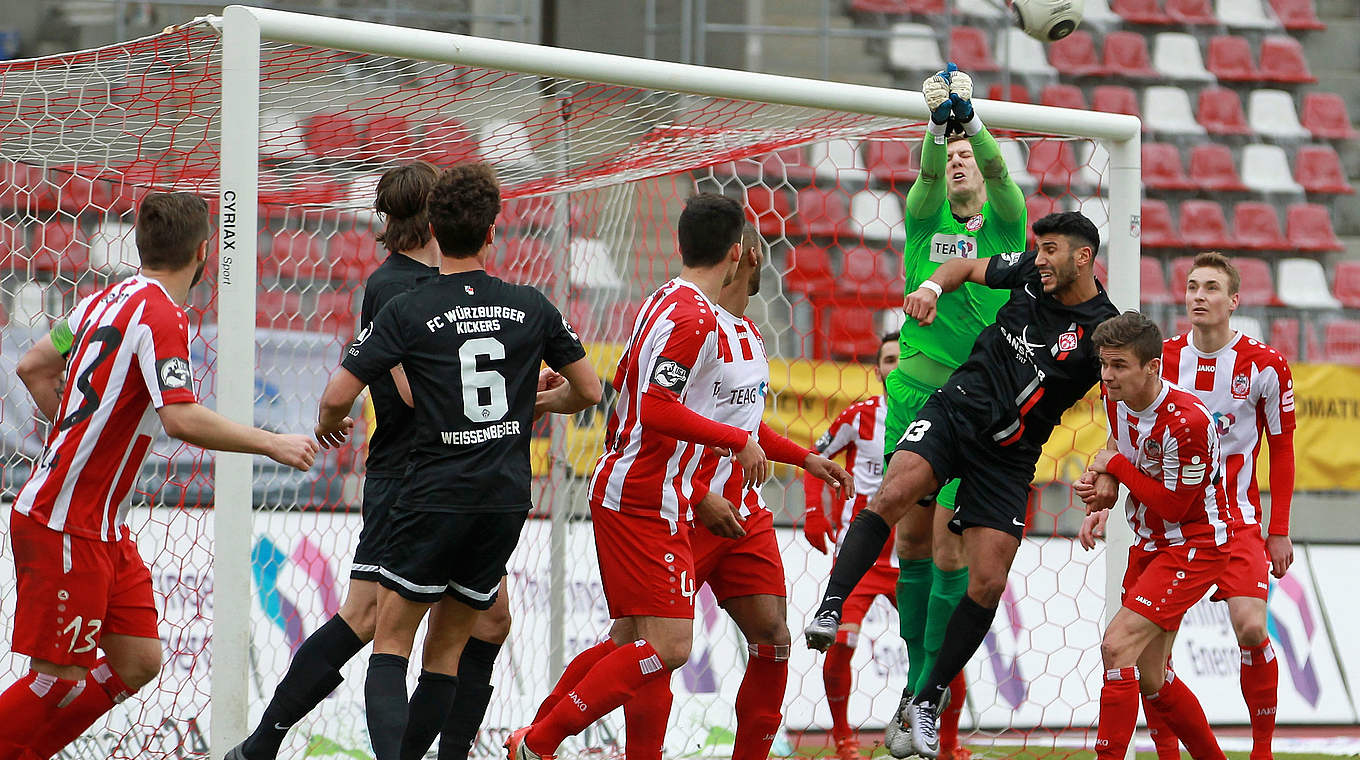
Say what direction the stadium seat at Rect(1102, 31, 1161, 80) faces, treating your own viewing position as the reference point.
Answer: facing the viewer and to the right of the viewer

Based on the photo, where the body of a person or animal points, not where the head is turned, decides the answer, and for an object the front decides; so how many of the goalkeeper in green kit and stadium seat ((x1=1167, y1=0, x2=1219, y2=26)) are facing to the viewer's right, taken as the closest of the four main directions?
0

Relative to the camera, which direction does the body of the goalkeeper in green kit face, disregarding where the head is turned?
toward the camera

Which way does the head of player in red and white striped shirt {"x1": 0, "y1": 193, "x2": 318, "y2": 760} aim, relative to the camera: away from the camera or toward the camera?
away from the camera

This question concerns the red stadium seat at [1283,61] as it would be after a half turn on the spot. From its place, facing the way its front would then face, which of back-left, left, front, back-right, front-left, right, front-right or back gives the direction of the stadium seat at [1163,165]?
left

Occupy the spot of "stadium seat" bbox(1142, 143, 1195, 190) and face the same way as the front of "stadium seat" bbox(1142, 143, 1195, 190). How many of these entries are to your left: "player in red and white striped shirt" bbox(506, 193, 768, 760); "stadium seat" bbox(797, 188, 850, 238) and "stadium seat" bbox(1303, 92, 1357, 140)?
1

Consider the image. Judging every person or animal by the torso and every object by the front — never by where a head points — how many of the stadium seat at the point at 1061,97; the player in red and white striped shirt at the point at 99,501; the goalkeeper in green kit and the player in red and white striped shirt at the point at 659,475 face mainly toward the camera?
2

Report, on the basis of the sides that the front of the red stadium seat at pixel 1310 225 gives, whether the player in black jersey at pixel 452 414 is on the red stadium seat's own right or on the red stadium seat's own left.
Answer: on the red stadium seat's own right
